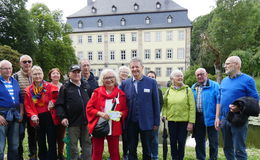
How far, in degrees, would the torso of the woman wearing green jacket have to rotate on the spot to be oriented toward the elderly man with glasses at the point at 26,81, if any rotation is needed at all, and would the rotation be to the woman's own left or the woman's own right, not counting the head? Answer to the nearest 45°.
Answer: approximately 90° to the woman's own right

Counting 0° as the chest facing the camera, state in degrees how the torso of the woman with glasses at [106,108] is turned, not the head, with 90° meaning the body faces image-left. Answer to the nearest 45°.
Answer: approximately 0°

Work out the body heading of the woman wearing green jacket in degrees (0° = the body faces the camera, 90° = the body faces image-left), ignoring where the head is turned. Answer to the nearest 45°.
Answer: approximately 0°

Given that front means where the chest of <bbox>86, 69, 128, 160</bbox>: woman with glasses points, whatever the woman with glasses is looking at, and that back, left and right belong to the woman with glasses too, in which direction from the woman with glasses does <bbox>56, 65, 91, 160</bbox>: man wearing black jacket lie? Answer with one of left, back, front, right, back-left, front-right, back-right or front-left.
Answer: back-right

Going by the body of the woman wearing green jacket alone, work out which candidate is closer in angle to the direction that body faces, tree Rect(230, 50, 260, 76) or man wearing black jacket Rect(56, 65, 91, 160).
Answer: the man wearing black jacket

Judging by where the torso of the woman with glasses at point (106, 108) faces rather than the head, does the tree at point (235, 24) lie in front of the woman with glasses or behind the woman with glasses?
behind

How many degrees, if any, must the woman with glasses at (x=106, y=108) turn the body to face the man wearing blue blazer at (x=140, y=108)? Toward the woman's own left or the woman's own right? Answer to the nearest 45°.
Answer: approximately 90° to the woman's own left

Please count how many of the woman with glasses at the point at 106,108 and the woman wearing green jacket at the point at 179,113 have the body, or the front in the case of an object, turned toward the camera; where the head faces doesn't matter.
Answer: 2

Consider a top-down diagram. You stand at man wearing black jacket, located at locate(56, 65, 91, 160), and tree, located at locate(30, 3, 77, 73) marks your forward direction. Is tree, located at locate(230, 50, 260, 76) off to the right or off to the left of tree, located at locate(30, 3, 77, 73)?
right

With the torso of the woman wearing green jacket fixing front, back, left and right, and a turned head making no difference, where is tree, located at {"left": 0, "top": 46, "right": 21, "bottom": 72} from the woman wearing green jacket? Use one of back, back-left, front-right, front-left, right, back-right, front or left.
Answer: back-right

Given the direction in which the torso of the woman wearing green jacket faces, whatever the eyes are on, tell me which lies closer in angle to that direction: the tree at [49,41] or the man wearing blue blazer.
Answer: the man wearing blue blazer

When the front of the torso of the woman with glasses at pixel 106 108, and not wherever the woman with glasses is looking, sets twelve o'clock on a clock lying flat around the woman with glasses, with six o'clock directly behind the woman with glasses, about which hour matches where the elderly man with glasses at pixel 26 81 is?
The elderly man with glasses is roughly at 4 o'clock from the woman with glasses.
